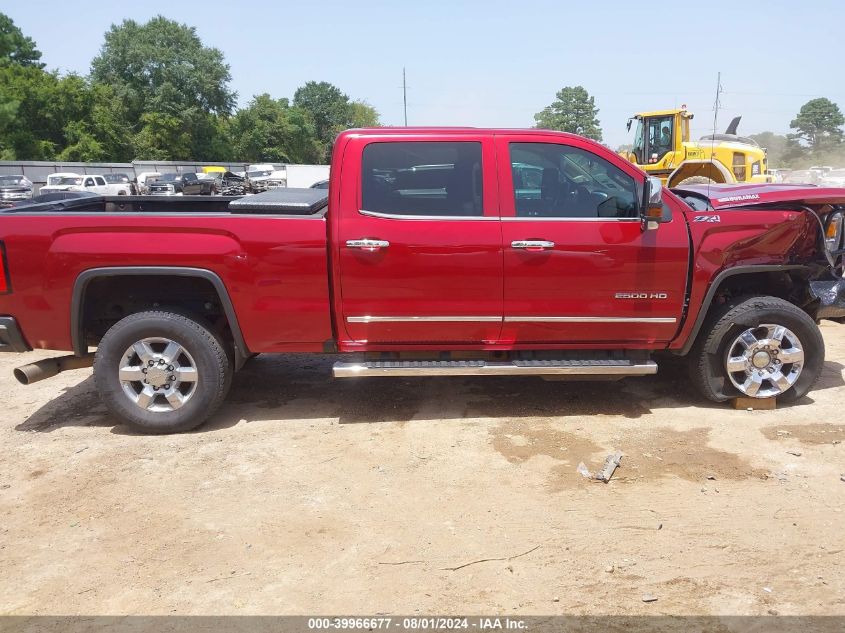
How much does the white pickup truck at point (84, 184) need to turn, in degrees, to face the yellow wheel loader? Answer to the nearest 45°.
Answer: approximately 90° to its left

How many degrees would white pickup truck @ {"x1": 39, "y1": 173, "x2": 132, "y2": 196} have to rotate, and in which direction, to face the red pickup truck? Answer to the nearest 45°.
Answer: approximately 45° to its left

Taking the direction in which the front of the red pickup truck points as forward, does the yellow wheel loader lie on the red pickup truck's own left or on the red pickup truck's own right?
on the red pickup truck's own left

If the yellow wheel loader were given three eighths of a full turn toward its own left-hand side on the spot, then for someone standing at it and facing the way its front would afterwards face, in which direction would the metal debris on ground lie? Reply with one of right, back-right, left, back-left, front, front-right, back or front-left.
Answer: front-right

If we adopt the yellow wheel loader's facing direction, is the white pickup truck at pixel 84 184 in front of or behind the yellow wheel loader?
in front

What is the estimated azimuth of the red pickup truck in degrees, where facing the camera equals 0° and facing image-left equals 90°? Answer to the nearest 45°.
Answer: approximately 270°

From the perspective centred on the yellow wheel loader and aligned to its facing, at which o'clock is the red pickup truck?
The red pickup truck is roughly at 9 o'clock from the yellow wheel loader.

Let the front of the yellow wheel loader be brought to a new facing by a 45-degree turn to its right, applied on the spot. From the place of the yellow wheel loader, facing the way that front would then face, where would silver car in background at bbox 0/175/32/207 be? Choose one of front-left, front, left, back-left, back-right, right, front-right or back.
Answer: front-left

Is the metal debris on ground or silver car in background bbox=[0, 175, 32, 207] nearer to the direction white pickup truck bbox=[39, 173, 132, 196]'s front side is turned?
the silver car in background

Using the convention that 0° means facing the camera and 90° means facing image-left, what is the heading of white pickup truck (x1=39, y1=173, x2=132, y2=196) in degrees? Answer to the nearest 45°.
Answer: approximately 45°

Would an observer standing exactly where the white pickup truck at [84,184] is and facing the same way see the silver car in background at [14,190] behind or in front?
in front

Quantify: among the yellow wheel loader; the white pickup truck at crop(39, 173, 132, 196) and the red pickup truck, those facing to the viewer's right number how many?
1

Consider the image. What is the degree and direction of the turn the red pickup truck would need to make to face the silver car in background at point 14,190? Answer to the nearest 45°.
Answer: approximately 135° to its left

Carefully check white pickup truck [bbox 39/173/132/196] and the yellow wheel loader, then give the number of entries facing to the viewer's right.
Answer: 0

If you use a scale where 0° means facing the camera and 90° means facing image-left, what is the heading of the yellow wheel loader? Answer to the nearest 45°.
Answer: approximately 90°
